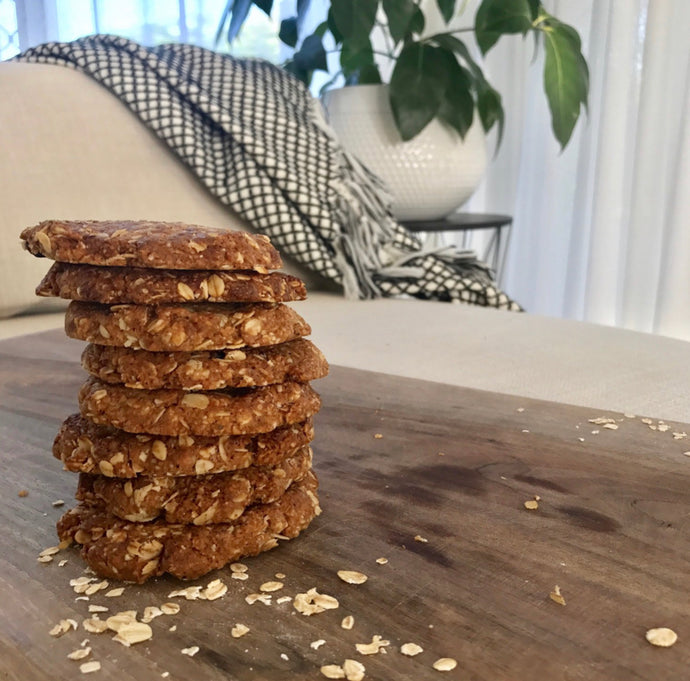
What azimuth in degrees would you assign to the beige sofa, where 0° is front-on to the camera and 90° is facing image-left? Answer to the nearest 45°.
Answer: approximately 315°

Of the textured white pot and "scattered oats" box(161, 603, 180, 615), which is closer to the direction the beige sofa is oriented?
the scattered oats

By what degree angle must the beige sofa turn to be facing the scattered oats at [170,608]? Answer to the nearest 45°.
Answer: approximately 45° to its right

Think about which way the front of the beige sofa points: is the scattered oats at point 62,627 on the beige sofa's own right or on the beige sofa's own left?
on the beige sofa's own right

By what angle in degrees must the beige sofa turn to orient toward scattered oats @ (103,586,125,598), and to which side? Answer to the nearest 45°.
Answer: approximately 45° to its right

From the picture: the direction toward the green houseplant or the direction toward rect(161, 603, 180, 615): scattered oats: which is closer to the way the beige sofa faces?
the scattered oats

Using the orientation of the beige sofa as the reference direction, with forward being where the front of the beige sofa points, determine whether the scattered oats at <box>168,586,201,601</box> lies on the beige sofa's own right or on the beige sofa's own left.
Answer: on the beige sofa's own right

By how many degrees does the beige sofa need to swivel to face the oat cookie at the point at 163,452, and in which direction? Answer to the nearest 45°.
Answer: approximately 45° to its right

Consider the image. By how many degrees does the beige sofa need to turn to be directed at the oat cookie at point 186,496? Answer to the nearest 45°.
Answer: approximately 45° to its right

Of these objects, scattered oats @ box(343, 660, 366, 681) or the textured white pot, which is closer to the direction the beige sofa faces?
the scattered oats
